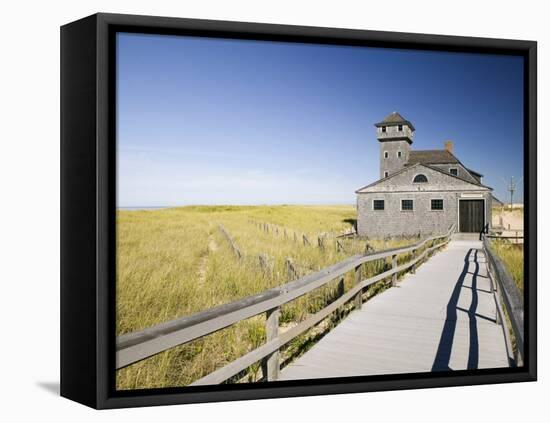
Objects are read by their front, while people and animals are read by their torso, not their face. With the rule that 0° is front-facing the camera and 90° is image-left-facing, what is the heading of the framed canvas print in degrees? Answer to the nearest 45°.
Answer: approximately 315°
